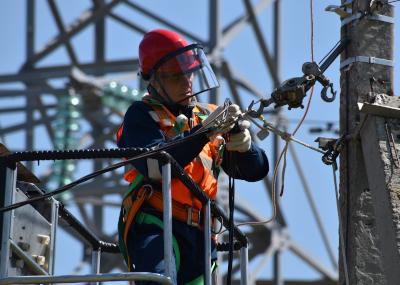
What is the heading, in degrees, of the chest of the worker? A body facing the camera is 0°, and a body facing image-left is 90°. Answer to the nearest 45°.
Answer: approximately 315°

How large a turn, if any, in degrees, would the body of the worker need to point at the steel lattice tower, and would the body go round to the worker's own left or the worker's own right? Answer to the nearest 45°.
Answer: approximately 135° to the worker's own left
